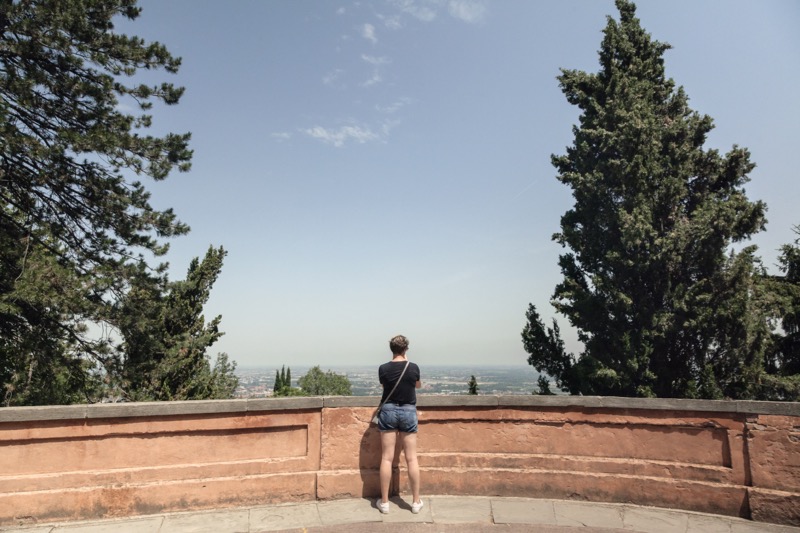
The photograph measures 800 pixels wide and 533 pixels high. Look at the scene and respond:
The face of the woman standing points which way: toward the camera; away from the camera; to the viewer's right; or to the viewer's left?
away from the camera

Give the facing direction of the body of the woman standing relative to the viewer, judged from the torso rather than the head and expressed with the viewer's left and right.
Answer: facing away from the viewer

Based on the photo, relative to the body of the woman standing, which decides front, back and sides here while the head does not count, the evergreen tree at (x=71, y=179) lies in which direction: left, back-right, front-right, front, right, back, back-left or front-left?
front-left

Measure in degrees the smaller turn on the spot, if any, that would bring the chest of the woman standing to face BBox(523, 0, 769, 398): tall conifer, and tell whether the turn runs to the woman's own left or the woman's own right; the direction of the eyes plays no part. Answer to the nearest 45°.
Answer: approximately 45° to the woman's own right
